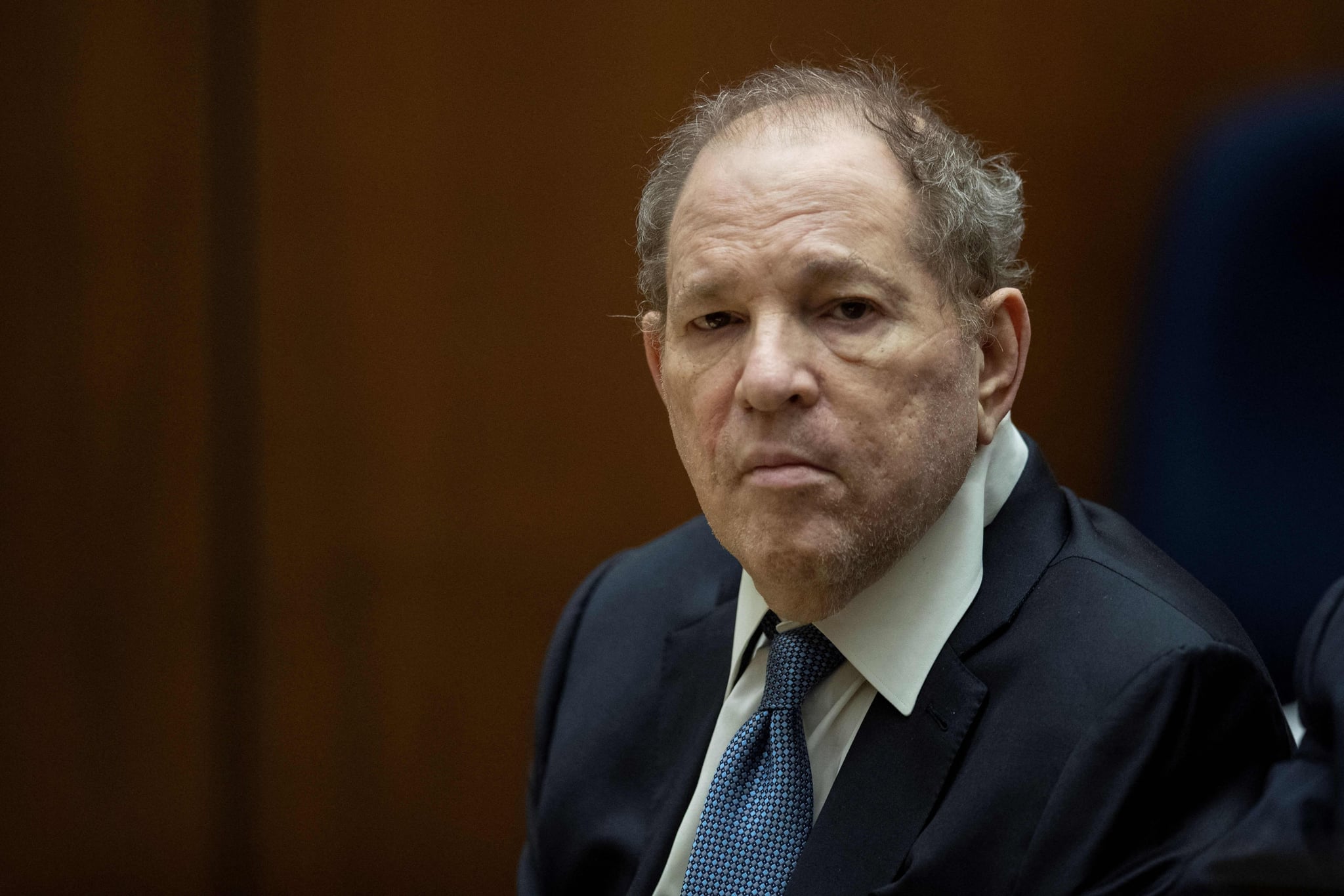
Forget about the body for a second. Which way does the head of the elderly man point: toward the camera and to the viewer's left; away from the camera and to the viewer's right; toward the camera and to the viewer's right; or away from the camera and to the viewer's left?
toward the camera and to the viewer's left

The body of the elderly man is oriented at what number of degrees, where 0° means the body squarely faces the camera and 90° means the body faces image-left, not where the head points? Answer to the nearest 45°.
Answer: approximately 45°
